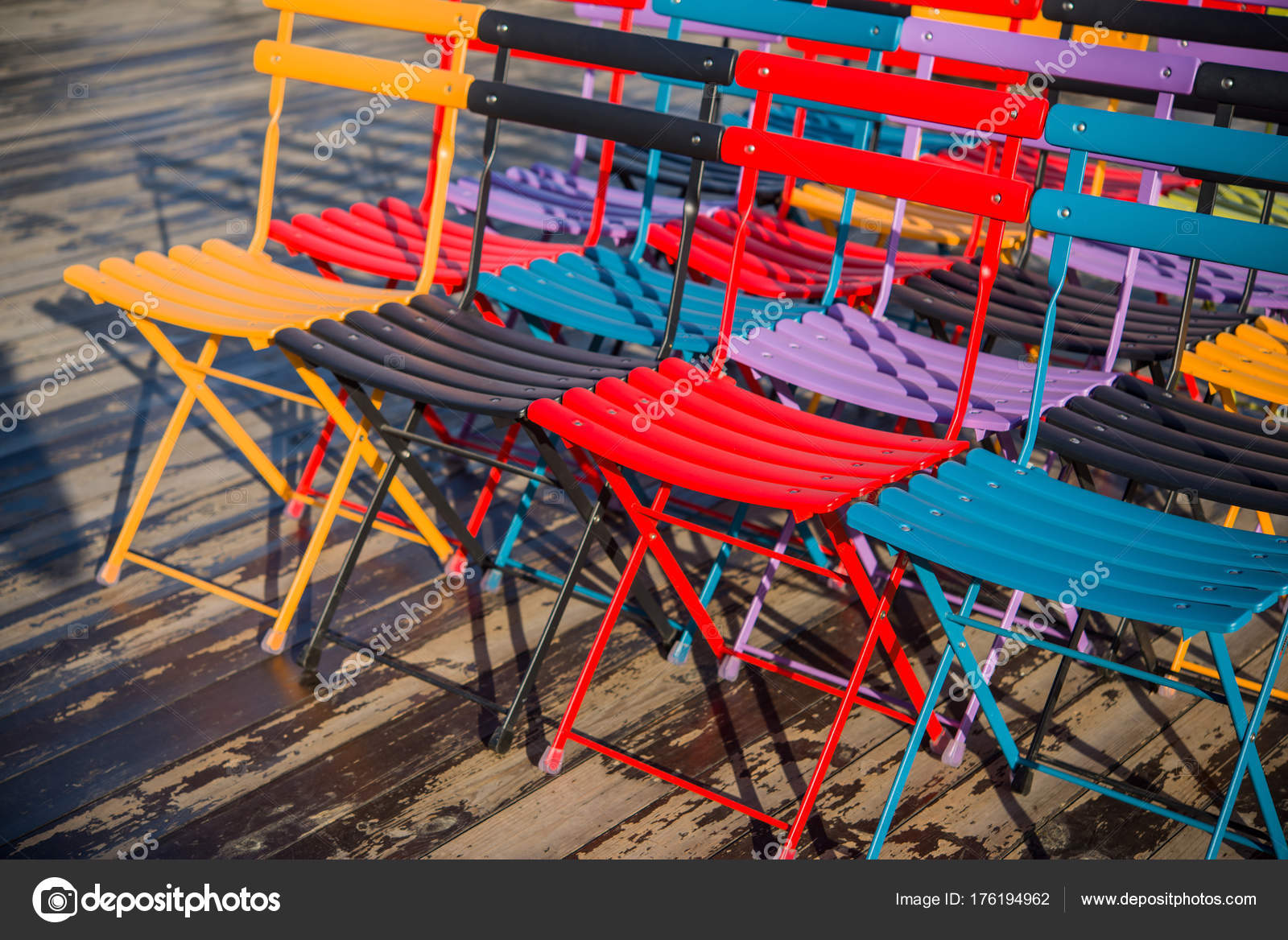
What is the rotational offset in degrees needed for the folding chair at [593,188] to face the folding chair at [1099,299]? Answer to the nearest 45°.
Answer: approximately 90° to its left

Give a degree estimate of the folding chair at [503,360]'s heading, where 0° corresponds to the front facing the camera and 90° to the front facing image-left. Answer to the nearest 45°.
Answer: approximately 45°

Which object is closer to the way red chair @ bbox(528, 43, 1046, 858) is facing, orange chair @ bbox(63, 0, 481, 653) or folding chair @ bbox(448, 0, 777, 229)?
the orange chair

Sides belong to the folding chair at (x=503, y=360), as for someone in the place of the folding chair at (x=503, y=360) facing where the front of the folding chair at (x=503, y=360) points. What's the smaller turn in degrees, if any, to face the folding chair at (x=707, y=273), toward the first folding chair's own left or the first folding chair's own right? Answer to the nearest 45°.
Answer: approximately 180°

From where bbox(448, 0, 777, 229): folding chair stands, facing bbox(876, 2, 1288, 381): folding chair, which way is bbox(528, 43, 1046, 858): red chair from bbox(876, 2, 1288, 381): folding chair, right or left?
right

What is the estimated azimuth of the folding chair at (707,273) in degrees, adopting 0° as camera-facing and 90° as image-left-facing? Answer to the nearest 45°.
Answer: approximately 45°

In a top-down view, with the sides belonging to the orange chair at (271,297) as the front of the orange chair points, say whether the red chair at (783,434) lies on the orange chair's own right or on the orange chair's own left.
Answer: on the orange chair's own left

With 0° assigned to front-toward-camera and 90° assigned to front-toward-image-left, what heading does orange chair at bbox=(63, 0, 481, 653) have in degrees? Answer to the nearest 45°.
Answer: approximately 45°

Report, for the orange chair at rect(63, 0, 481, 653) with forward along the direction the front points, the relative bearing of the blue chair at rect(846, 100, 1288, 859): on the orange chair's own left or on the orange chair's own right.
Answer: on the orange chair's own left
